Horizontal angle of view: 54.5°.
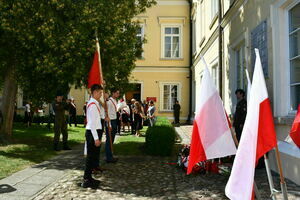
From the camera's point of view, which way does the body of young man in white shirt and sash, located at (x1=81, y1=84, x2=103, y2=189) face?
to the viewer's right

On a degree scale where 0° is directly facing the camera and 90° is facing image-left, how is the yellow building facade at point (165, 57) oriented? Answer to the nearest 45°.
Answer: approximately 0°

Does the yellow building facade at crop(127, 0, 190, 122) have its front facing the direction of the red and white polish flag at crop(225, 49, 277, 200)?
yes

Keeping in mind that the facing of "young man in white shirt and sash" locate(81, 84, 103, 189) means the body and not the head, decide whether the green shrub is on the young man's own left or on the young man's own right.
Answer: on the young man's own left

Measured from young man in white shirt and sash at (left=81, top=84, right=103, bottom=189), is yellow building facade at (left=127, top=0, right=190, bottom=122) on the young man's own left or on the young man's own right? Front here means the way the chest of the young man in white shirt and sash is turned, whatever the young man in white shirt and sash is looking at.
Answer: on the young man's own left

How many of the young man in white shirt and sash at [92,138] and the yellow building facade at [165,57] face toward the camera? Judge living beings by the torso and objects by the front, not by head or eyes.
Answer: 1

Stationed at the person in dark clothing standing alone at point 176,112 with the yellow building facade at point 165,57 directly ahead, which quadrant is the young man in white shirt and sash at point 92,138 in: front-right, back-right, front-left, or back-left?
back-left

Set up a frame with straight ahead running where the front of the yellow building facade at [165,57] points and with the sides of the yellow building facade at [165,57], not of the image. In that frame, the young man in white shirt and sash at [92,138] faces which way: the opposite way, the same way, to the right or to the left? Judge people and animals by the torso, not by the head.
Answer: to the left

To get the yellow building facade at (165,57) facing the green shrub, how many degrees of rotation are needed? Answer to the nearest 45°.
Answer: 0° — it already faces it

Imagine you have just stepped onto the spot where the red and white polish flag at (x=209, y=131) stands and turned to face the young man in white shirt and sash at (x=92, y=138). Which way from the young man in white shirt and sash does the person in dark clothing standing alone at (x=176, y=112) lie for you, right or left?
right

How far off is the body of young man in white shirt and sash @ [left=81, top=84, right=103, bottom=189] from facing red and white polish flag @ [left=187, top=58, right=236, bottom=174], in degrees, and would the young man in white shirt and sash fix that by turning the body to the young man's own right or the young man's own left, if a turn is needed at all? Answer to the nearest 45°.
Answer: approximately 45° to the young man's own right
